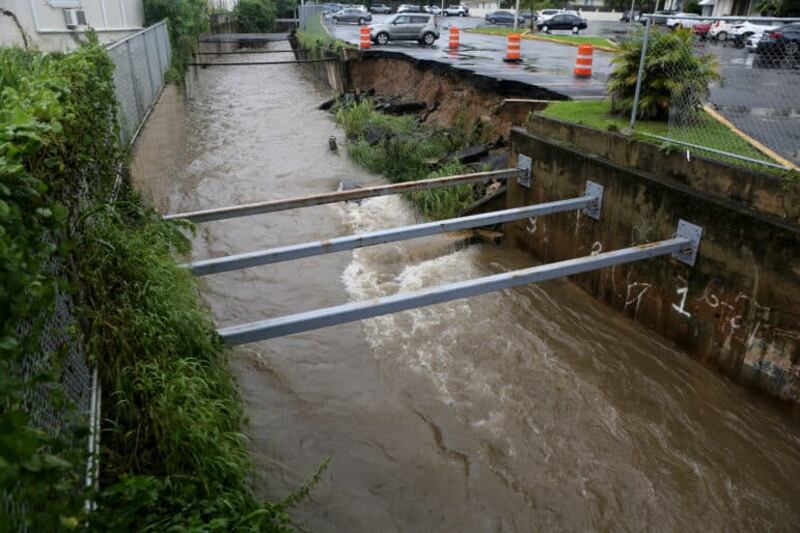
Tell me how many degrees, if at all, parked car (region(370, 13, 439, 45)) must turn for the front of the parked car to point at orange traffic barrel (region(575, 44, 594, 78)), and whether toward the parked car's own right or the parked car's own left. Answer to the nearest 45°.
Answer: approximately 90° to the parked car's own left

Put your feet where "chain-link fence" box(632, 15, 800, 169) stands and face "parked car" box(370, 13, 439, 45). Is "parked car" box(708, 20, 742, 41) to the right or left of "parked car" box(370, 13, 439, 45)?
right

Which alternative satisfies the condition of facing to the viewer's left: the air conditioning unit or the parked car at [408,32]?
the parked car

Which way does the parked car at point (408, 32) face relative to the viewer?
to the viewer's left

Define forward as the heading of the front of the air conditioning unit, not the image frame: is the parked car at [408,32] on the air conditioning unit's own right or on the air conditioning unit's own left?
on the air conditioning unit's own left

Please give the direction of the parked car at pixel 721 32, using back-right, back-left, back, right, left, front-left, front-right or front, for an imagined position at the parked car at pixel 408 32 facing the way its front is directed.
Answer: back

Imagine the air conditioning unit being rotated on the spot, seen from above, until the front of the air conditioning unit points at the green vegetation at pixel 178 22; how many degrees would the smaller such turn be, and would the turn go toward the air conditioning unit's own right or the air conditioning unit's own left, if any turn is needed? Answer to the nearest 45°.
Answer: approximately 135° to the air conditioning unit's own left
